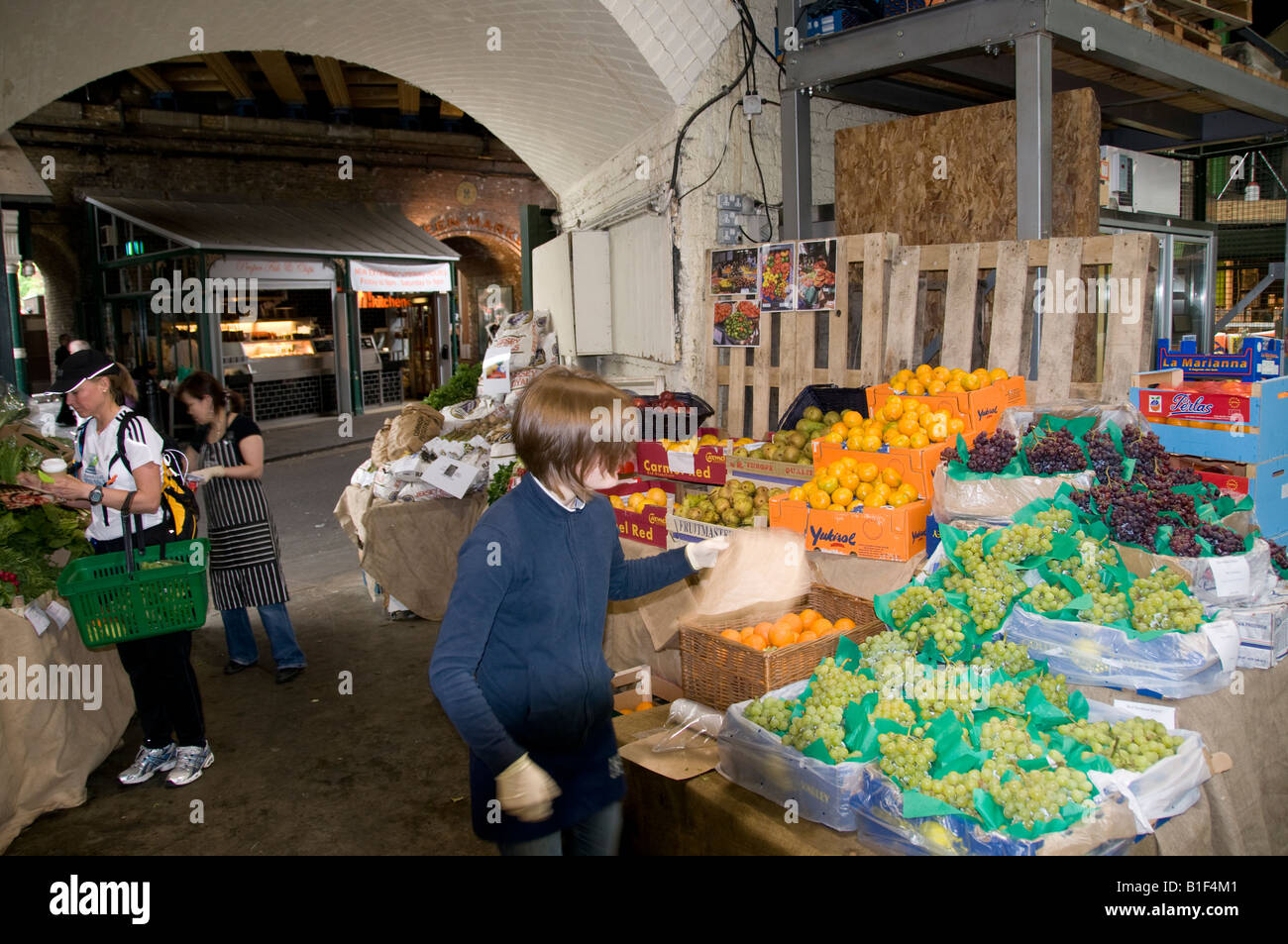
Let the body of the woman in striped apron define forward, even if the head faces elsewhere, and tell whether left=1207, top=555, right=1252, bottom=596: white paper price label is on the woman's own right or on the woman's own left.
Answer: on the woman's own left

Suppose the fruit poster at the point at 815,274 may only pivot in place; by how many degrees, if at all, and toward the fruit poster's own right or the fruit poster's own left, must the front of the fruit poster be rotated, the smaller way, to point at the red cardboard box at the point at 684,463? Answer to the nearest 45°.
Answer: approximately 45° to the fruit poster's own right

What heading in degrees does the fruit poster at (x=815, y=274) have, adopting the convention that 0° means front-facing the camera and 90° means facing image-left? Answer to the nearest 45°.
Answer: approximately 0°

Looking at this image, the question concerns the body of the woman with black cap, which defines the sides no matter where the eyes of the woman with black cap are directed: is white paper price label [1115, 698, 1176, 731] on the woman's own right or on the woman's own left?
on the woman's own left

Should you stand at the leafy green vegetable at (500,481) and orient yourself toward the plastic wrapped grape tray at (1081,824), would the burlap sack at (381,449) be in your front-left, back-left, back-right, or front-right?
back-right

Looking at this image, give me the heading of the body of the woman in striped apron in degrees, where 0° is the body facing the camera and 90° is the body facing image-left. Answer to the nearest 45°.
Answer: approximately 45°

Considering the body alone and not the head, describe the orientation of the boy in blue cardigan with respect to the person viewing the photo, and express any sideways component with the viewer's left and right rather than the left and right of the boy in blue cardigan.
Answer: facing the viewer and to the right of the viewer

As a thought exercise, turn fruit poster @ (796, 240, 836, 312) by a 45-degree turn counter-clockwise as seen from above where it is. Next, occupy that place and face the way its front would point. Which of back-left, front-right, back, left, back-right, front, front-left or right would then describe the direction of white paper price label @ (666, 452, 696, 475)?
right

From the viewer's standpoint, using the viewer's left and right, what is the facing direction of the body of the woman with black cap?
facing the viewer and to the left of the viewer
